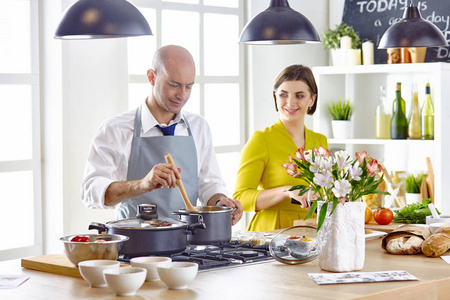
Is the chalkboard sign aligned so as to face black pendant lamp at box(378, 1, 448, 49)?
yes

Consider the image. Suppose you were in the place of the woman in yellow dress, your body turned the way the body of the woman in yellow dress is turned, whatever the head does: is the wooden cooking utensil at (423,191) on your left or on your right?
on your left

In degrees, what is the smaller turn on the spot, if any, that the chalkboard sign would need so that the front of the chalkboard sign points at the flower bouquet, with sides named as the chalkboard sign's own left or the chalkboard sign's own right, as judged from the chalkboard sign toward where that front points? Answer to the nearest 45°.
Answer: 0° — it already faces it

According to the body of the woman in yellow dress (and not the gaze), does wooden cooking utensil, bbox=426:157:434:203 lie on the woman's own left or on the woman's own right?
on the woman's own left

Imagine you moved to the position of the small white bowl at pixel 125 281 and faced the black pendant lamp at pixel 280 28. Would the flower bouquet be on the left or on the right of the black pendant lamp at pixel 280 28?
right

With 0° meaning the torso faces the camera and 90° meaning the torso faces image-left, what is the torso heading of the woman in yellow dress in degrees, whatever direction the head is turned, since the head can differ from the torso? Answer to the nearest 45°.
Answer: approximately 315°

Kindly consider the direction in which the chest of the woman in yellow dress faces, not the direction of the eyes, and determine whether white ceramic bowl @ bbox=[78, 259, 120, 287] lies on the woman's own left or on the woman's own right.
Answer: on the woman's own right
